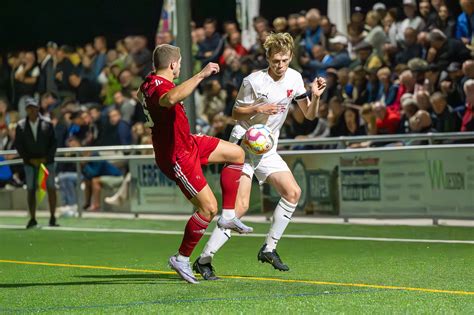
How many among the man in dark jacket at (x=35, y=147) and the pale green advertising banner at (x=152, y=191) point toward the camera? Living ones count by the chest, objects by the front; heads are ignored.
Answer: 2

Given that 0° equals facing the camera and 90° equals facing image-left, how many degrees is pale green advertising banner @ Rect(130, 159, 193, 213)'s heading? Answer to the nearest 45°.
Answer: approximately 0°

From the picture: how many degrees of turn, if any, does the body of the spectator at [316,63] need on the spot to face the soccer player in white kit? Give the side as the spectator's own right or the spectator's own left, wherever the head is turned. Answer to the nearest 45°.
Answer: approximately 45° to the spectator's own left

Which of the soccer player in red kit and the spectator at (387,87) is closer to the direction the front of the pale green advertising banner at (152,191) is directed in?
the soccer player in red kit
